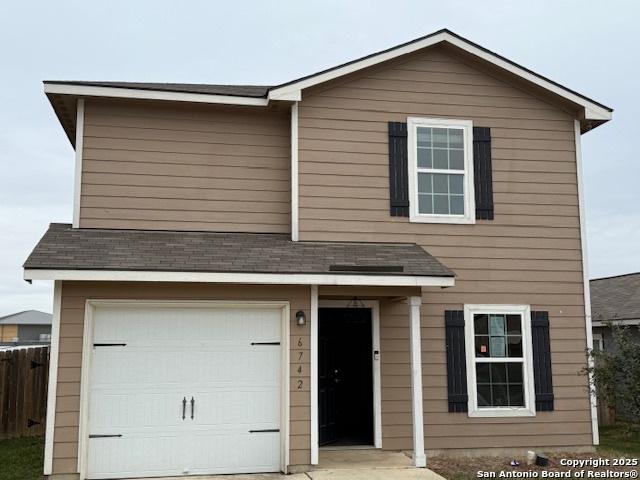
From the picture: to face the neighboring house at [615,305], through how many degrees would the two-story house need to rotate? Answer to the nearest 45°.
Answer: approximately 135° to its left

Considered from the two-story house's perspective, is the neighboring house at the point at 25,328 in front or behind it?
behind

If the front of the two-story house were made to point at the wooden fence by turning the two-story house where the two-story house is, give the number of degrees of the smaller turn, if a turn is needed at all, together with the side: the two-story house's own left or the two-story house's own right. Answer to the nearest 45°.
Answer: approximately 135° to the two-story house's own right

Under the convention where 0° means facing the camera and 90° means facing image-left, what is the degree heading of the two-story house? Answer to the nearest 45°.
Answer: approximately 0°
